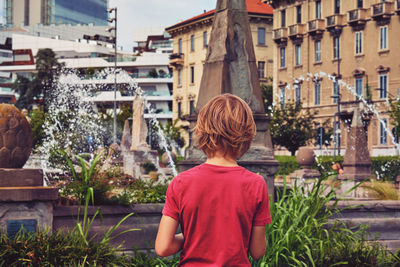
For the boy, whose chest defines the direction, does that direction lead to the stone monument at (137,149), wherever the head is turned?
yes

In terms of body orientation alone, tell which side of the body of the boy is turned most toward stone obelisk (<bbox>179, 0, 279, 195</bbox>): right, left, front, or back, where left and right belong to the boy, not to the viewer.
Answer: front

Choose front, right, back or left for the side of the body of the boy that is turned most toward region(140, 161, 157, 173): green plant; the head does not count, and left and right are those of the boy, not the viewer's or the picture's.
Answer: front

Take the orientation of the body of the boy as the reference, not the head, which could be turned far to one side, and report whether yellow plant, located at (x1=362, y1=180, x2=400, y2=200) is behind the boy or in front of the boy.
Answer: in front

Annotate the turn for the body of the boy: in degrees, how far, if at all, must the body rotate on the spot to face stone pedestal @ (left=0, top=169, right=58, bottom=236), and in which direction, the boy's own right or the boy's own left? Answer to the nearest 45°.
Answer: approximately 45° to the boy's own left

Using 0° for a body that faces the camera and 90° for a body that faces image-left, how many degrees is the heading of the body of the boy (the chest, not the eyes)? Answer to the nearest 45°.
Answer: approximately 180°

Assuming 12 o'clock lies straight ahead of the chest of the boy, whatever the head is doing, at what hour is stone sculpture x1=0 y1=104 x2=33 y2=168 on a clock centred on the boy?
The stone sculpture is roughly at 11 o'clock from the boy.

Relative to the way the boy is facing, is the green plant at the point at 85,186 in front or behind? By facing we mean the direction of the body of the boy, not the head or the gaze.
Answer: in front

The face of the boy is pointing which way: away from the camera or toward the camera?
away from the camera
